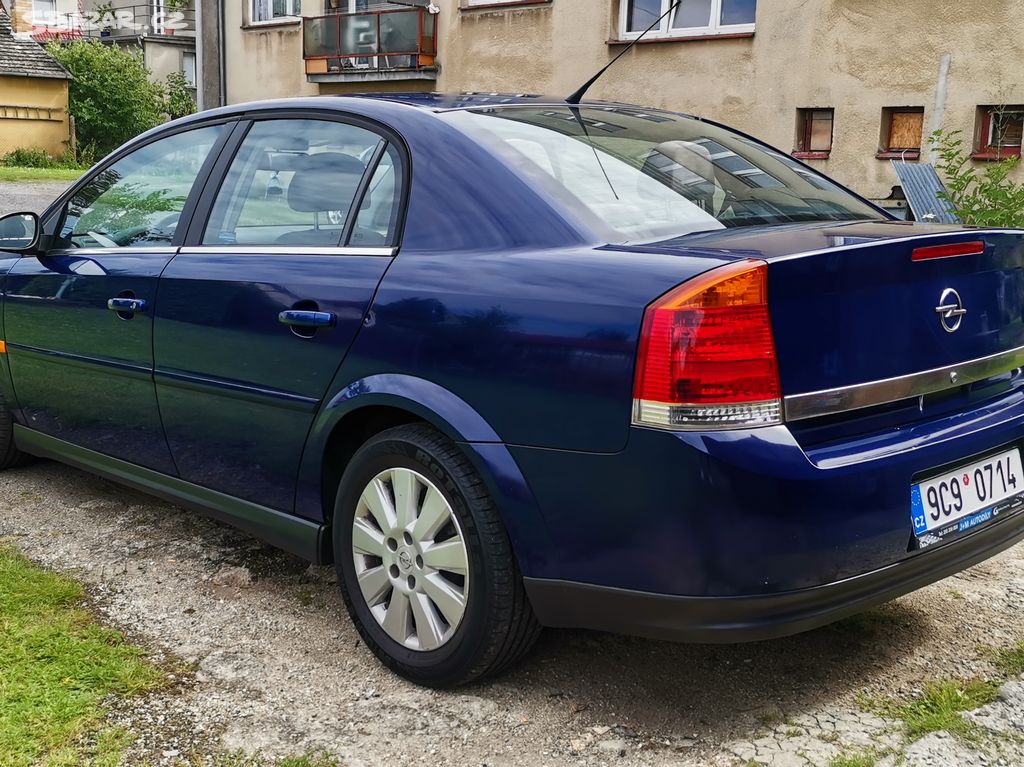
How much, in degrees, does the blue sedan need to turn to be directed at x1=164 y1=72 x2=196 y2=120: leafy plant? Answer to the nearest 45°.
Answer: approximately 45° to its right

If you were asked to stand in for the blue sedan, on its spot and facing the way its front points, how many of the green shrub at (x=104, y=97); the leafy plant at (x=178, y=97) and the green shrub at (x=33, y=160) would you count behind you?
0

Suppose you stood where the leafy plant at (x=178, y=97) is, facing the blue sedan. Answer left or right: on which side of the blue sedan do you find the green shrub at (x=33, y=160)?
right

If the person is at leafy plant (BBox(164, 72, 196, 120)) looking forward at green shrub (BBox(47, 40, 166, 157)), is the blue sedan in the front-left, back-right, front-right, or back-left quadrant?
front-left

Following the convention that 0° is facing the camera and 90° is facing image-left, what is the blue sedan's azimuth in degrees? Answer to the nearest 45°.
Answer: approximately 135°

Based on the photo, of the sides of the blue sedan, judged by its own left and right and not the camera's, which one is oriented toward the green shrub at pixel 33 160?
front

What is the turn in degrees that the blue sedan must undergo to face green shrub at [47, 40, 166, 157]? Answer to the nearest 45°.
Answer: approximately 45° to its right
